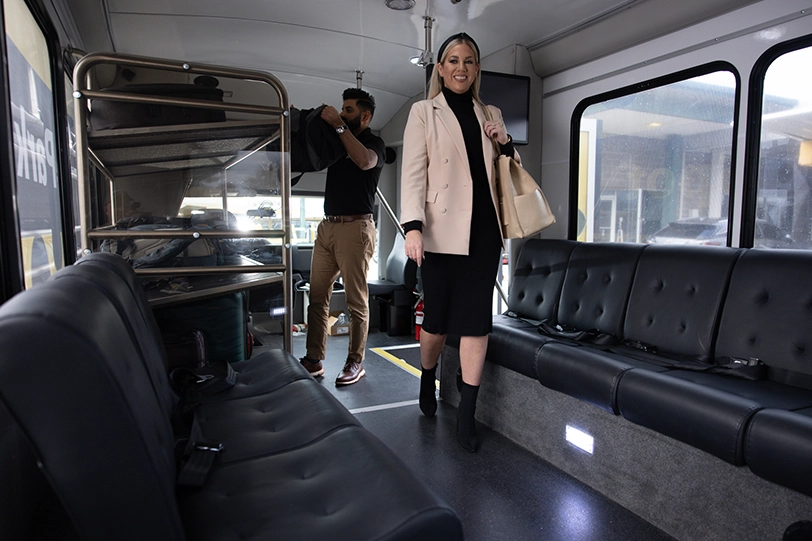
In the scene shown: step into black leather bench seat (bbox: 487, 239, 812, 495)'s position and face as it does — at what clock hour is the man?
The man is roughly at 2 o'clock from the black leather bench seat.

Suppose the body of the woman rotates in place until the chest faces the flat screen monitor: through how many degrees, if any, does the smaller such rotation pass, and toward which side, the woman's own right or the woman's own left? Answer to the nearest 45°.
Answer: approximately 180°

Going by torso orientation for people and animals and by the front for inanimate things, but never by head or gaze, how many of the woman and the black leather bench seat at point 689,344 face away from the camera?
0

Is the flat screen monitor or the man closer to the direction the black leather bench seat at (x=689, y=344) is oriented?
the man

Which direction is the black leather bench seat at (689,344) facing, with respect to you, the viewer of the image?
facing the viewer and to the left of the viewer

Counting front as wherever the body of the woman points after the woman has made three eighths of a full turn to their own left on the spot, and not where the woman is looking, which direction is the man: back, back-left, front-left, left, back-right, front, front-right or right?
left

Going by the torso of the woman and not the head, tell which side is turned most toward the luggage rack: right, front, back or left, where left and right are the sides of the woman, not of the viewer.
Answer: right

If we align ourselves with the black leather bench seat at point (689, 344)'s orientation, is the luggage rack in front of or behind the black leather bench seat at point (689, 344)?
in front

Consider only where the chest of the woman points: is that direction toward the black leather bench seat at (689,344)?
no

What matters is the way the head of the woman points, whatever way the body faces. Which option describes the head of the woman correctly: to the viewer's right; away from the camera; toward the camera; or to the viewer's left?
toward the camera

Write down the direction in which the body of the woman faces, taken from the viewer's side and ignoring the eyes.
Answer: toward the camera

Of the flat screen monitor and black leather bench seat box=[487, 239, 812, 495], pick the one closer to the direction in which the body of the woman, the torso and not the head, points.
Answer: the black leather bench seat
